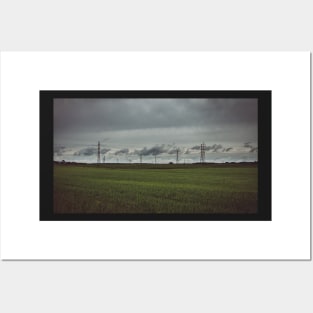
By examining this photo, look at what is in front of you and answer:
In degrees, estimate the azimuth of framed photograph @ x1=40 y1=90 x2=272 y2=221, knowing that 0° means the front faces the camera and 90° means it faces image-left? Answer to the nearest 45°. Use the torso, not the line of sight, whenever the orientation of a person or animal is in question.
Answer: approximately 0°
